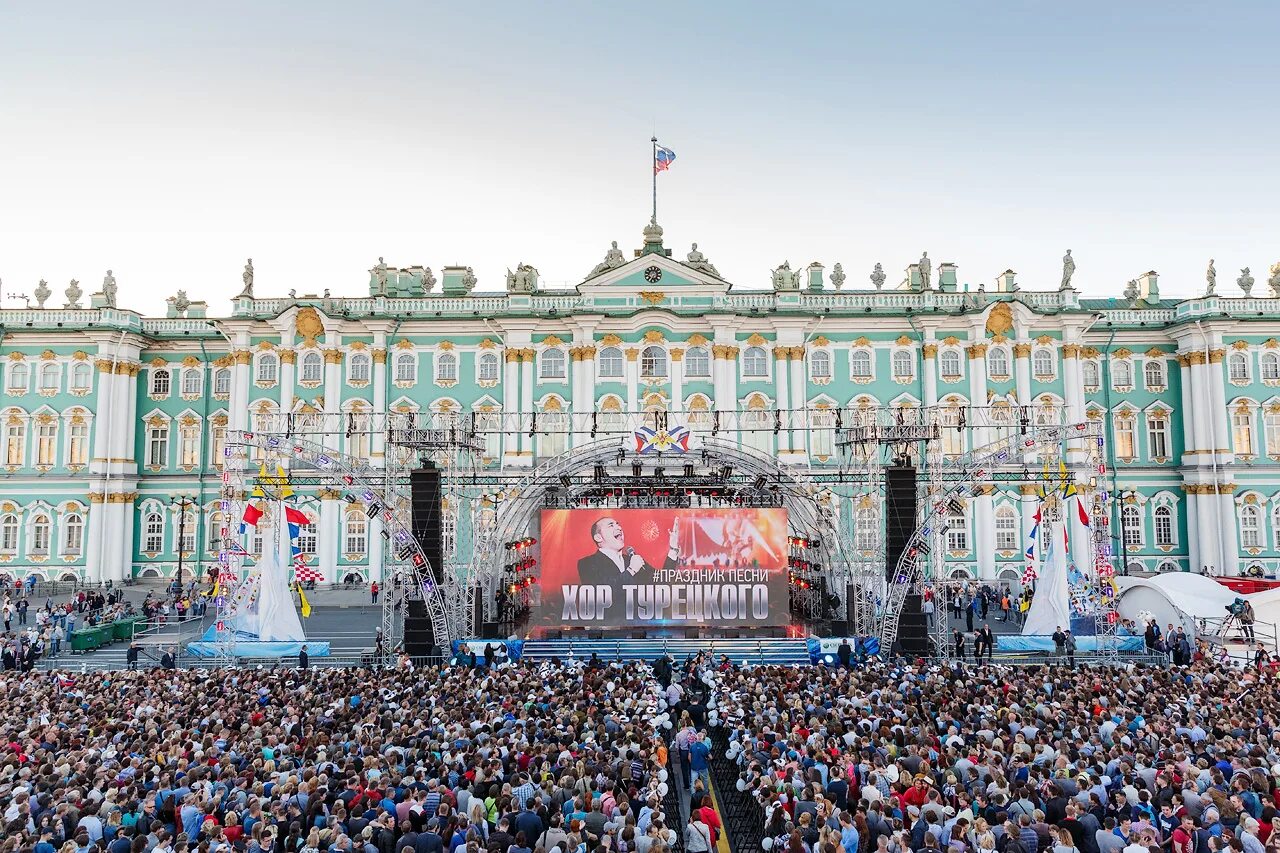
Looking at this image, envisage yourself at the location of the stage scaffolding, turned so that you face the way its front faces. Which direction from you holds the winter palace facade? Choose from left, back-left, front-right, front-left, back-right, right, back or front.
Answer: back

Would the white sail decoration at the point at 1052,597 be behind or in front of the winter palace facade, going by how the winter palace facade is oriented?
in front

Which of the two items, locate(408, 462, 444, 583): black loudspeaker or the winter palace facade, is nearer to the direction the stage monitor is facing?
the black loudspeaker

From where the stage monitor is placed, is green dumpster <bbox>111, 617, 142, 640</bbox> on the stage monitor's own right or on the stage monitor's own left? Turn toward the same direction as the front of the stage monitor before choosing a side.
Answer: on the stage monitor's own right

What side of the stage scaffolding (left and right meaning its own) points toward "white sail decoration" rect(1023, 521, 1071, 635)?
left

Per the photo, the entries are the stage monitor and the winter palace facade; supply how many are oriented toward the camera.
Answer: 2

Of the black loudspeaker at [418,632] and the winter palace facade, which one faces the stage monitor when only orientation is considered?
the winter palace facade

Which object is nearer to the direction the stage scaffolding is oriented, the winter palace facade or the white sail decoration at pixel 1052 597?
the white sail decoration

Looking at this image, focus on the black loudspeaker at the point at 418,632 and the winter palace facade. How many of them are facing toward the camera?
2

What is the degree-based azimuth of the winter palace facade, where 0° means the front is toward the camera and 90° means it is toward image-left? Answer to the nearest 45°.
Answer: approximately 0°
